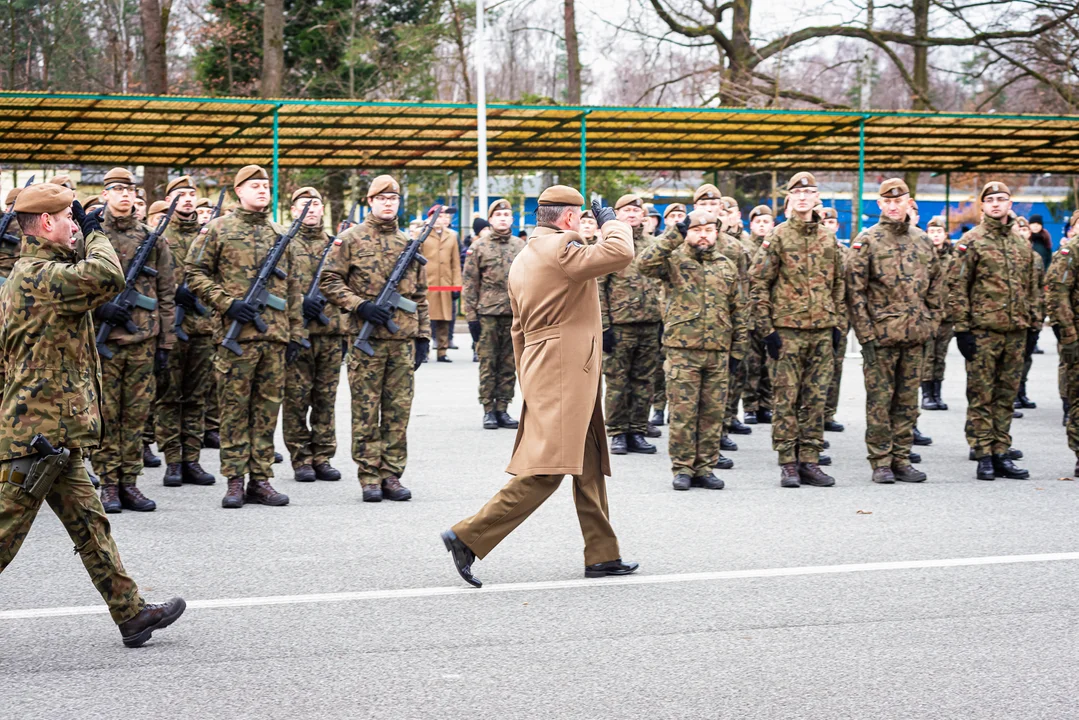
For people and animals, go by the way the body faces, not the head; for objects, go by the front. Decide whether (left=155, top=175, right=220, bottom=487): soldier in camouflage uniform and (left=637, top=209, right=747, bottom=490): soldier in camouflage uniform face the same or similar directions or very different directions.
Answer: same or similar directions

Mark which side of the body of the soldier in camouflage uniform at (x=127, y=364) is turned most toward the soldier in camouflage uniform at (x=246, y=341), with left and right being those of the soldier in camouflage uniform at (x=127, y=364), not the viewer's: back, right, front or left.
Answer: left

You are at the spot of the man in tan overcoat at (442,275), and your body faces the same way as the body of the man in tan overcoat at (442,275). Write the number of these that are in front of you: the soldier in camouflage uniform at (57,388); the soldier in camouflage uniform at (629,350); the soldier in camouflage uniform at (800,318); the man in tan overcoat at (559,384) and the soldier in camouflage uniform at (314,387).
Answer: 5

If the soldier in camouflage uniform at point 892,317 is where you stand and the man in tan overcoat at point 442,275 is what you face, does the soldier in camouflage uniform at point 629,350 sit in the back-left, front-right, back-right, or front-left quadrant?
front-left

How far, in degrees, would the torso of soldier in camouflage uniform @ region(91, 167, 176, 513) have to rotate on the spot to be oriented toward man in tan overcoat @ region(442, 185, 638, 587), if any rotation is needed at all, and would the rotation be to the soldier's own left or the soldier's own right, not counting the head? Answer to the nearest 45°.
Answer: approximately 45° to the soldier's own left

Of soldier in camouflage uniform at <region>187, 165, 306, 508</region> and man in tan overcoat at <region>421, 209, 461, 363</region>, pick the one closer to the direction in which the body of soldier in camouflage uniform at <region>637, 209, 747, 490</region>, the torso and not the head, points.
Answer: the soldier in camouflage uniform

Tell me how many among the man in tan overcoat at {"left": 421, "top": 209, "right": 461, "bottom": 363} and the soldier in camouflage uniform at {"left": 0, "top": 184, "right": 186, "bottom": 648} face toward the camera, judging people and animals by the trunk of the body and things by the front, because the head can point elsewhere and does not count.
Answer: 1

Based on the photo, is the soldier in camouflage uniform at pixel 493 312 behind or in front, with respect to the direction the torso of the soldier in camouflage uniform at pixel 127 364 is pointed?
behind

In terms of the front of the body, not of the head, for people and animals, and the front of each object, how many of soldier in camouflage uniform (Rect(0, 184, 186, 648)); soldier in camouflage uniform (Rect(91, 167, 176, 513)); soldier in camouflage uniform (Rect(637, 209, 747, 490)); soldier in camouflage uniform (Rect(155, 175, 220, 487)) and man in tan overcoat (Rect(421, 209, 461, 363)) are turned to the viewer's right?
1

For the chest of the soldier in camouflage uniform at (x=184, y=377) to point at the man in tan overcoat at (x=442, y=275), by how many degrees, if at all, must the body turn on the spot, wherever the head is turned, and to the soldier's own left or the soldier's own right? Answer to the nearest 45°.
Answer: approximately 180°

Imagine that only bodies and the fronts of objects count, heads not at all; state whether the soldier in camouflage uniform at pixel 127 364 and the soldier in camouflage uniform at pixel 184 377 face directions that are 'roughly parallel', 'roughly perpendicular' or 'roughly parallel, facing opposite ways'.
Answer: roughly parallel

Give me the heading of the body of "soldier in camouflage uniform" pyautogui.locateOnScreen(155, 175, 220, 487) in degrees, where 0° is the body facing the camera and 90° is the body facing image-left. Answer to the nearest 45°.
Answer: approximately 0°

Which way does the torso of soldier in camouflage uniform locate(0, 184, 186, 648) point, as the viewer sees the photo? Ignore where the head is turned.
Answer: to the viewer's right

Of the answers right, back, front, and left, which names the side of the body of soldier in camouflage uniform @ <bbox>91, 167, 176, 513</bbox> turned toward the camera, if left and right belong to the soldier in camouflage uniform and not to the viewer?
front
